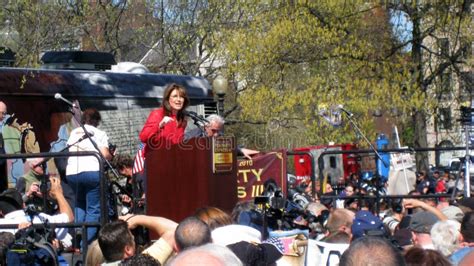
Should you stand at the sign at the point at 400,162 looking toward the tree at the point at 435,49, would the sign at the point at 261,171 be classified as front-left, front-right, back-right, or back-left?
back-left

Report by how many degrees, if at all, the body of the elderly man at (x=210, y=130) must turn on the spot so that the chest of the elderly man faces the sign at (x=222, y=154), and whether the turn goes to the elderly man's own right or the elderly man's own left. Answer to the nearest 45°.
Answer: approximately 45° to the elderly man's own right

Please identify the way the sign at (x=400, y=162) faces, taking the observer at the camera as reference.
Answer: facing the viewer

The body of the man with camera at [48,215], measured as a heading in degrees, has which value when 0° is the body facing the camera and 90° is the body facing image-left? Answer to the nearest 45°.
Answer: approximately 225°

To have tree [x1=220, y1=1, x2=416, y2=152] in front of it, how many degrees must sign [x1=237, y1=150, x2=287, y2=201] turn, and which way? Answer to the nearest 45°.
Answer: approximately 180°
